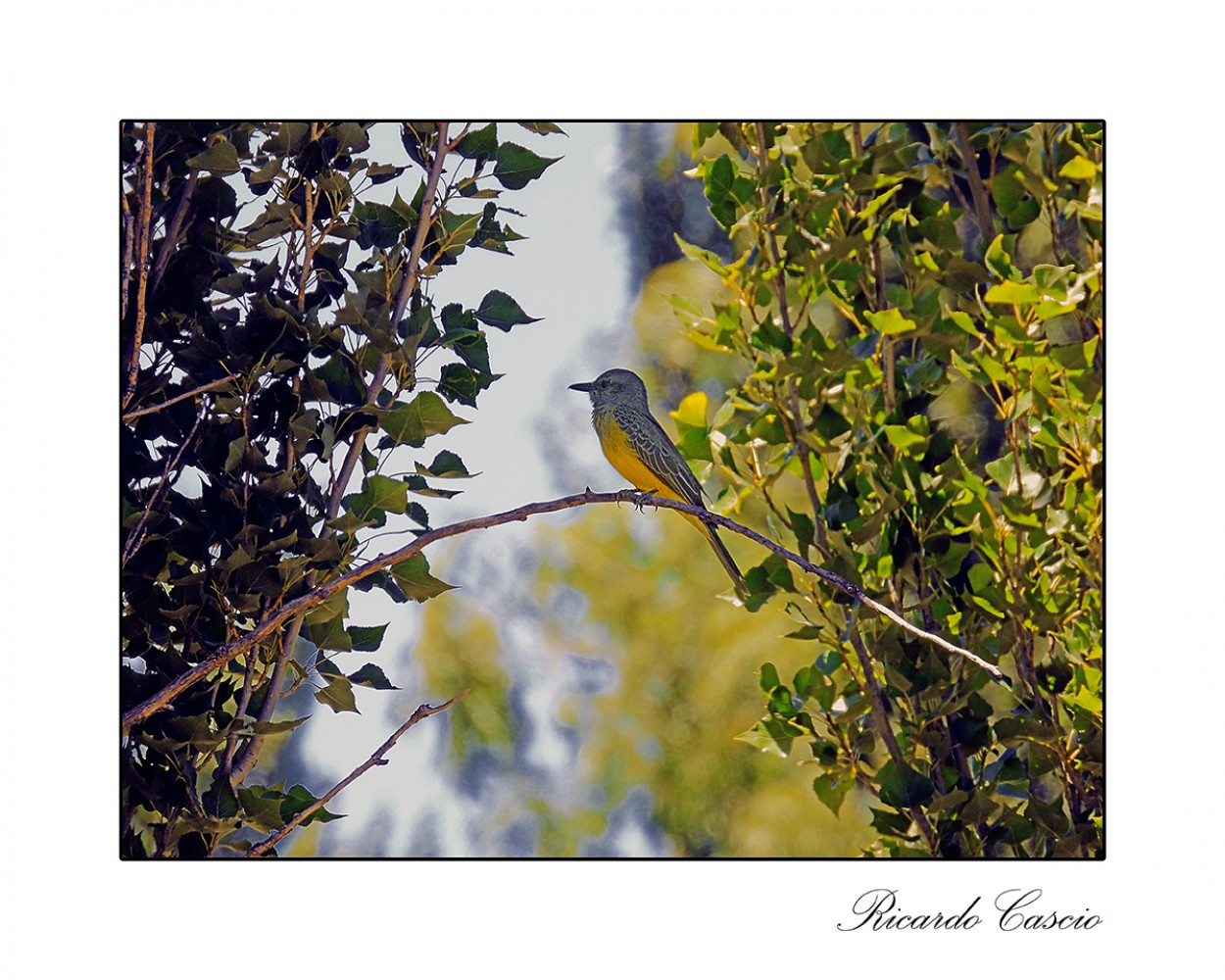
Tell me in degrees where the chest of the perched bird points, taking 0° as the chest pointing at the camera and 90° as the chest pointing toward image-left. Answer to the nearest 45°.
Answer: approximately 90°

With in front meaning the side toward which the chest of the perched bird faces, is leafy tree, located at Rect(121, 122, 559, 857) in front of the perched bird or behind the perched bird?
in front
